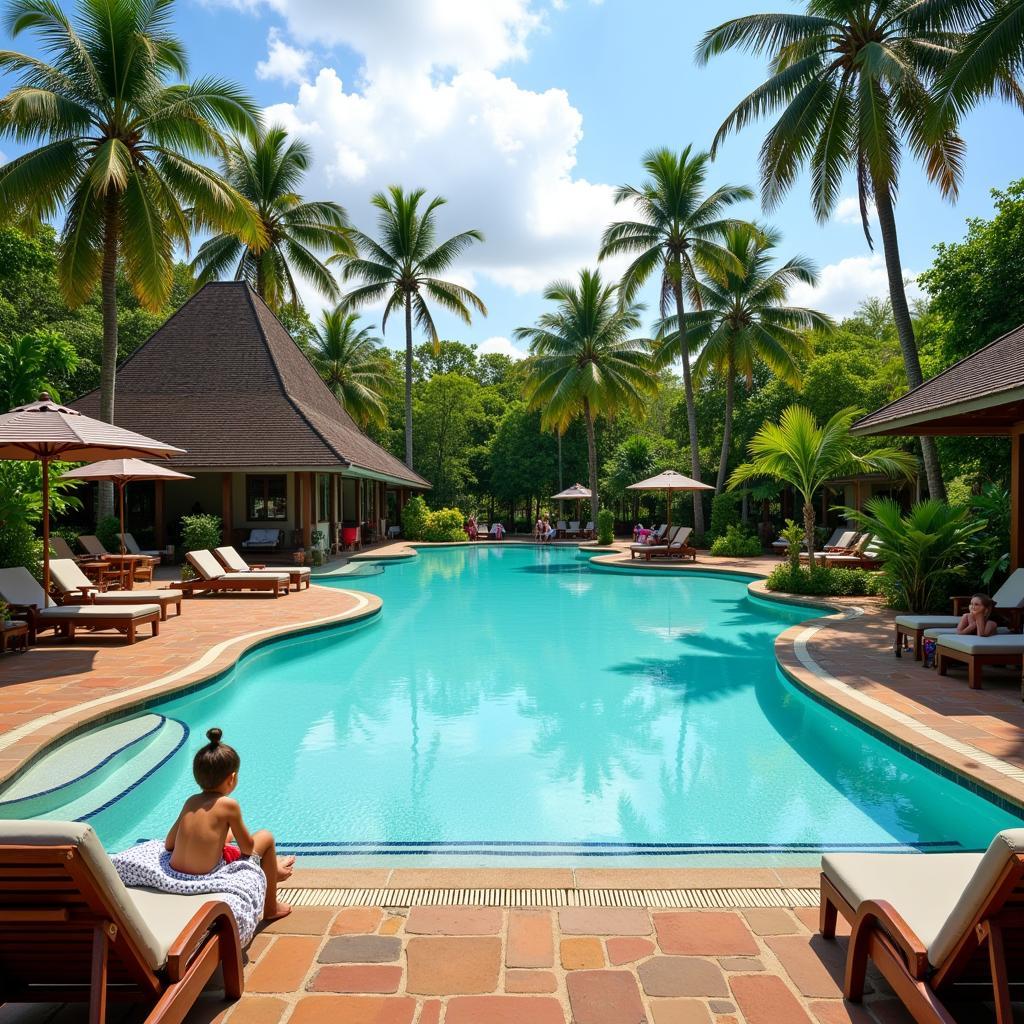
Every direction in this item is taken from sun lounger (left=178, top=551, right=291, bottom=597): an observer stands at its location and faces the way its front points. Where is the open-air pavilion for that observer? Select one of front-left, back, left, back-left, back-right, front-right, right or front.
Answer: front-right

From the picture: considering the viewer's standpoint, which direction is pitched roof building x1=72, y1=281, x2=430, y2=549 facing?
facing the viewer and to the right of the viewer

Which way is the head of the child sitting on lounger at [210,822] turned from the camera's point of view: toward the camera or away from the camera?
away from the camera

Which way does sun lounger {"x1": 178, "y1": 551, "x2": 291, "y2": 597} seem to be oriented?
to the viewer's right

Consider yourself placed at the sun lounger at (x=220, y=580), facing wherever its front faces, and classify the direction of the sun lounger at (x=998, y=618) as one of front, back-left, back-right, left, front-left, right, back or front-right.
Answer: front-right

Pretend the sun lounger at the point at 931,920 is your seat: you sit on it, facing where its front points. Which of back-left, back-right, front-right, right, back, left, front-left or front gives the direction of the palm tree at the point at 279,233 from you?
front

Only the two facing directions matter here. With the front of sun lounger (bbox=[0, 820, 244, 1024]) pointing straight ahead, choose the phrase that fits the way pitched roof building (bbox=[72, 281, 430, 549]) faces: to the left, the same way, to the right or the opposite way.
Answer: to the right

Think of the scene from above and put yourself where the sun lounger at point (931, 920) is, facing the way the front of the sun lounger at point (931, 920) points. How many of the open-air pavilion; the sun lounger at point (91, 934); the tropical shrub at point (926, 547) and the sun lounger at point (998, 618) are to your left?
1

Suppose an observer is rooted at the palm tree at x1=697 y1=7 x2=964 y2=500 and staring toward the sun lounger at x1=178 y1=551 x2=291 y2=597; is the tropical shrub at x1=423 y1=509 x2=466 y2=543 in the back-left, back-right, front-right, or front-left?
front-right

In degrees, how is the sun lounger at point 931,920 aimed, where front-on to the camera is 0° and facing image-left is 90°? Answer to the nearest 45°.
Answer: approximately 135°

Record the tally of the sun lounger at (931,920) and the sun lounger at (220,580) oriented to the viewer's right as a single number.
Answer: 1

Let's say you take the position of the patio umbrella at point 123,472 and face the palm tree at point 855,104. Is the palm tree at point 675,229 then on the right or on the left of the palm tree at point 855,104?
left

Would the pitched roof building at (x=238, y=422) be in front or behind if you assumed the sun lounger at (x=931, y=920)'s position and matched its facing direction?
in front

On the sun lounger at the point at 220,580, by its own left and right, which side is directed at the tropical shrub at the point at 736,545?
front

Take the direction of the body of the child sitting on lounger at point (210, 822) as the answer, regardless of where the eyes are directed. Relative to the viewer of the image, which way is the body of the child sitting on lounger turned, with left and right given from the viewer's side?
facing away from the viewer and to the right of the viewer

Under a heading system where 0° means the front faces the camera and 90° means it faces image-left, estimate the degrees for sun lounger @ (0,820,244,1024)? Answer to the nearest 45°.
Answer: approximately 225°

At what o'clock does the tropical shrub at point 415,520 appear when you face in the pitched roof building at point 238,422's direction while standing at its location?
The tropical shrub is roughly at 9 o'clock from the pitched roof building.
